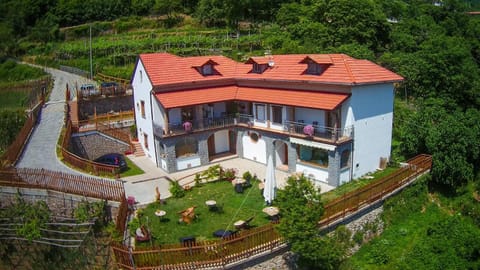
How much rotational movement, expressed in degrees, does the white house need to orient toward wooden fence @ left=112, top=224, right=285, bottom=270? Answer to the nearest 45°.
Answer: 0° — it already faces it

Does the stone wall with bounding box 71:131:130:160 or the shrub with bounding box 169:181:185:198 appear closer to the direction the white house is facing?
the shrub

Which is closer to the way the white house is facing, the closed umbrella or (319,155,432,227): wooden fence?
the closed umbrella

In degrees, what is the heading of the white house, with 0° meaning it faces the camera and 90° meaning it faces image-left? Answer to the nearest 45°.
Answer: approximately 0°

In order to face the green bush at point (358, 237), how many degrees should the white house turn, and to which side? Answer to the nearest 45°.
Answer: approximately 45° to its left

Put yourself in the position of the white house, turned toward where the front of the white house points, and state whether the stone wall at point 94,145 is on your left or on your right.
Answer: on your right

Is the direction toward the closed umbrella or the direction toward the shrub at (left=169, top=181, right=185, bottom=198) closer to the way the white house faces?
the closed umbrella

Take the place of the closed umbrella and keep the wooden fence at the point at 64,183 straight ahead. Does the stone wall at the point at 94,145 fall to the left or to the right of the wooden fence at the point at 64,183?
right

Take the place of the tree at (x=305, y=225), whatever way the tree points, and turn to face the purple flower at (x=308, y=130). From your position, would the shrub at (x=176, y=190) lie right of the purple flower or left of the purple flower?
left

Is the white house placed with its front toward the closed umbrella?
yes
